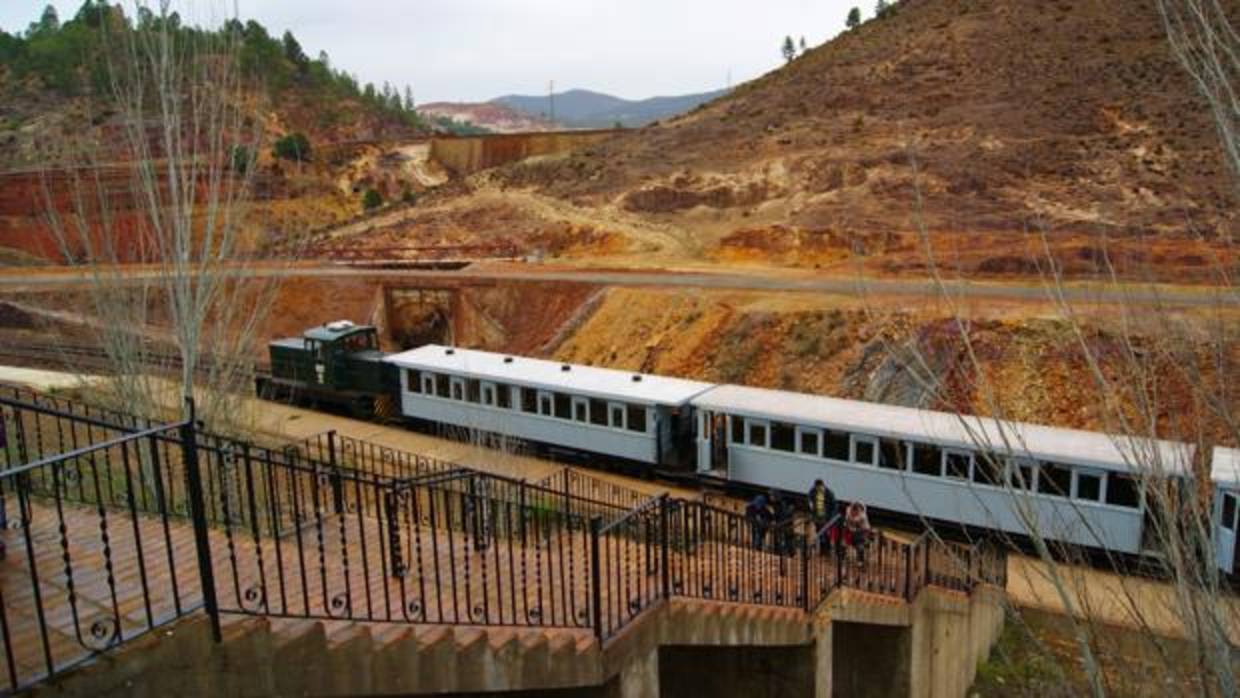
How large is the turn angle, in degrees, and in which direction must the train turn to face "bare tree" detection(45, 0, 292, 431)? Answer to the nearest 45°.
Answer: approximately 90° to its left

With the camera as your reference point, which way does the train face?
facing away from the viewer and to the left of the viewer

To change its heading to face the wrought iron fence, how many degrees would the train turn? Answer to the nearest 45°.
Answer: approximately 135° to its left

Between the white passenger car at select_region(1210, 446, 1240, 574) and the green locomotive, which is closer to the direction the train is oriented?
the green locomotive
